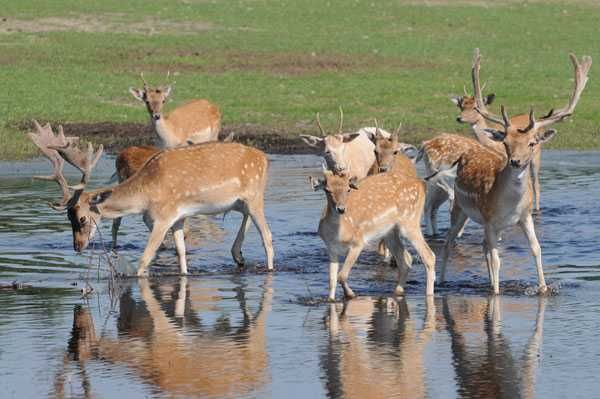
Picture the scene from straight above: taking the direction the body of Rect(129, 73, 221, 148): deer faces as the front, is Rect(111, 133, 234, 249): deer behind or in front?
in front

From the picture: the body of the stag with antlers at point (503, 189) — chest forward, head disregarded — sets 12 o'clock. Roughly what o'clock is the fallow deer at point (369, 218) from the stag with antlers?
The fallow deer is roughly at 4 o'clock from the stag with antlers.

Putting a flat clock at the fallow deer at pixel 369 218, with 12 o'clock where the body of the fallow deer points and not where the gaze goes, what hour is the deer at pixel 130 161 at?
The deer is roughly at 3 o'clock from the fallow deer.

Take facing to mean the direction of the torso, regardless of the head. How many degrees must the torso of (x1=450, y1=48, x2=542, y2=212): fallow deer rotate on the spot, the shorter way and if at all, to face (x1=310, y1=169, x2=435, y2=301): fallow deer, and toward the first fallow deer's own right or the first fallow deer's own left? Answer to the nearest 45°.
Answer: approximately 45° to the first fallow deer's own left

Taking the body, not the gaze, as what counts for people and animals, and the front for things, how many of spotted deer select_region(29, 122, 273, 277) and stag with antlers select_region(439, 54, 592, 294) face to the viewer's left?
1

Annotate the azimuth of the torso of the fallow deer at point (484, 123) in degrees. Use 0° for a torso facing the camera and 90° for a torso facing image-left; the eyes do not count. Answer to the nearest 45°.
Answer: approximately 45°

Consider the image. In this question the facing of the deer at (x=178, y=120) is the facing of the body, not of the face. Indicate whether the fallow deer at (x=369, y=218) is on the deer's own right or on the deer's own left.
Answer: on the deer's own left

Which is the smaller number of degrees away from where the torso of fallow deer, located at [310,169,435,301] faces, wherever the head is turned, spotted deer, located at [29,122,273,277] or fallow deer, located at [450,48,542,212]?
the spotted deer

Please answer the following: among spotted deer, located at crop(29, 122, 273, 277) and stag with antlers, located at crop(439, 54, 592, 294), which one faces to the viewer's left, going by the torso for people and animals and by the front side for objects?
the spotted deer

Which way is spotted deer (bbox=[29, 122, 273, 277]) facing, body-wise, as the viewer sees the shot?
to the viewer's left

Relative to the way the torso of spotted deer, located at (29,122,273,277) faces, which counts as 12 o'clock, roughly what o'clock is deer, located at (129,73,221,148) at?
The deer is roughly at 3 o'clock from the spotted deer.
